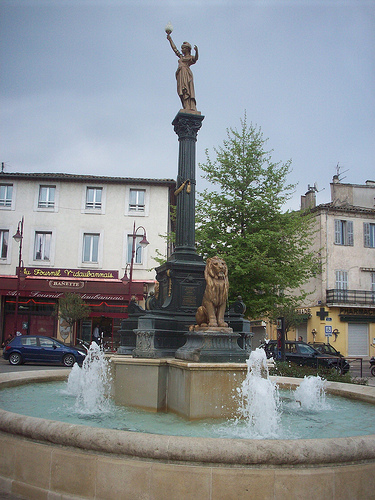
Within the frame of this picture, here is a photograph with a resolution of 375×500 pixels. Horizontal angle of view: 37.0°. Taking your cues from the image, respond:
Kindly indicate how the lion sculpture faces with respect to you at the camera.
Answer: facing the viewer and to the right of the viewer

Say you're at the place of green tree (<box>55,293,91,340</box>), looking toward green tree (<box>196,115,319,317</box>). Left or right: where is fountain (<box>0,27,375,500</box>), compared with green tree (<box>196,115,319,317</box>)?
right

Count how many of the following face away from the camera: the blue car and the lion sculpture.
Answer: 0

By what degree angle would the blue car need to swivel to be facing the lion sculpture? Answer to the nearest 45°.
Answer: approximately 90° to its right

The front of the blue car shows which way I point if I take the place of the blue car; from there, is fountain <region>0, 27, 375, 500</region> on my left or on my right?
on my right

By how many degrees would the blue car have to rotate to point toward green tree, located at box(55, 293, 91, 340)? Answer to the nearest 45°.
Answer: approximately 90° to its left

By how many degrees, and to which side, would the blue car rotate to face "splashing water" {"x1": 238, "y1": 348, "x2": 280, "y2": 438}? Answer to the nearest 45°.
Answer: approximately 90° to its right

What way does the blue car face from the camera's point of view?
to the viewer's right

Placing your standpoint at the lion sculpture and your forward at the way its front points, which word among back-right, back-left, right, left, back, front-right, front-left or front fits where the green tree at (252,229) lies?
back-left
